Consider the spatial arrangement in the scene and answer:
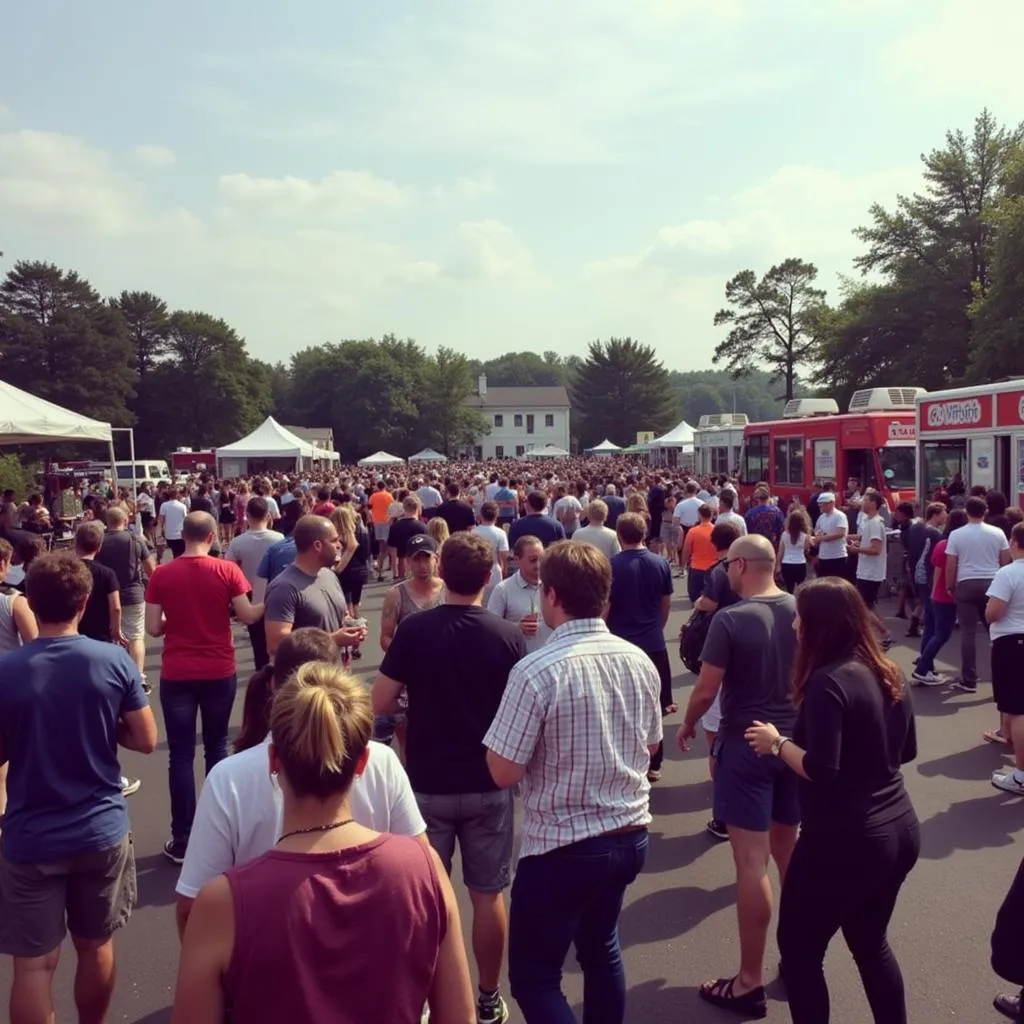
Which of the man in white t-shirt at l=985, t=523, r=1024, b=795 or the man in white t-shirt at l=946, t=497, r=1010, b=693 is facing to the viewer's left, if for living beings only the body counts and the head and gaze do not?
the man in white t-shirt at l=985, t=523, r=1024, b=795

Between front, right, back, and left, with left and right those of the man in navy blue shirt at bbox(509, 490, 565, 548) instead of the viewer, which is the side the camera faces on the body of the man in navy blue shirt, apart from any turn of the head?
back

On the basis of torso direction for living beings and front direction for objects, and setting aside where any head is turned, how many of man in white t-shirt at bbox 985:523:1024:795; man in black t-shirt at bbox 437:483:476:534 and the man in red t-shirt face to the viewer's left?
1

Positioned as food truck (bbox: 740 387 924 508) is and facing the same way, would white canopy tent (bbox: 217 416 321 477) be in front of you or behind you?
behind

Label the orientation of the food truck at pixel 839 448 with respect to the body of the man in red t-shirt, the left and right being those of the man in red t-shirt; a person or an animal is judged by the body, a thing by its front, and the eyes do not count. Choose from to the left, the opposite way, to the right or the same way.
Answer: the opposite way

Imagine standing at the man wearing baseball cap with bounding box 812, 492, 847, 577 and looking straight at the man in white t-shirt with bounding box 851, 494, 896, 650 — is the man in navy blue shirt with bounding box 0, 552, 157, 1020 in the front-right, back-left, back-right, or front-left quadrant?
front-right

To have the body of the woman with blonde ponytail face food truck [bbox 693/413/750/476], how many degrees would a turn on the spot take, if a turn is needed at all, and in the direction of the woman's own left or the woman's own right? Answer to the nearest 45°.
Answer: approximately 45° to the woman's own right

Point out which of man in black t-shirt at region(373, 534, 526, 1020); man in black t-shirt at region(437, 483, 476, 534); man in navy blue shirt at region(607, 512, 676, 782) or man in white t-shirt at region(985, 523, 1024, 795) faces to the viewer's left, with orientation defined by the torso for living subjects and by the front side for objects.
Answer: the man in white t-shirt

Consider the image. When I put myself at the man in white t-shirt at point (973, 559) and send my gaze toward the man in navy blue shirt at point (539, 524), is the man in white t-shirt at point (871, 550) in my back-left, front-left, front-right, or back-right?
front-right

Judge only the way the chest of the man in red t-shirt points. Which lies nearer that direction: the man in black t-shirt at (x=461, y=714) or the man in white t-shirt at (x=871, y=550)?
the man in white t-shirt

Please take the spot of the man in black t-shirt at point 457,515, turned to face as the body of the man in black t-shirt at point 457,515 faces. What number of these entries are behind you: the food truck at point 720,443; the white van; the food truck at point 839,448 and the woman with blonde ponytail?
1

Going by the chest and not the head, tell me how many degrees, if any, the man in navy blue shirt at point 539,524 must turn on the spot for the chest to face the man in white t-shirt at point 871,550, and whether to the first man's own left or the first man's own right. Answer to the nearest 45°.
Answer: approximately 90° to the first man's own right

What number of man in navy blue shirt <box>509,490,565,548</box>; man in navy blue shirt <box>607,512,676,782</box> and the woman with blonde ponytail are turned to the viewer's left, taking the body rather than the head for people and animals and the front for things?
0

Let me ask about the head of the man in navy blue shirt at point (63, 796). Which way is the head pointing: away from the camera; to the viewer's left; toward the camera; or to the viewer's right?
away from the camera

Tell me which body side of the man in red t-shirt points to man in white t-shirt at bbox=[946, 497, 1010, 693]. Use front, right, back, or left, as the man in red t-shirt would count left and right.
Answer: right

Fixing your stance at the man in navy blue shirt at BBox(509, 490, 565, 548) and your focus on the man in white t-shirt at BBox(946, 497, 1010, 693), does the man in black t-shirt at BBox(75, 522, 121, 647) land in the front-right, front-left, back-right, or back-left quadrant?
back-right

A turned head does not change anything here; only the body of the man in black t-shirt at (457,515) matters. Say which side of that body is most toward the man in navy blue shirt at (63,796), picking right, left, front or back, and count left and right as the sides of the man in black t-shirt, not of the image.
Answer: back

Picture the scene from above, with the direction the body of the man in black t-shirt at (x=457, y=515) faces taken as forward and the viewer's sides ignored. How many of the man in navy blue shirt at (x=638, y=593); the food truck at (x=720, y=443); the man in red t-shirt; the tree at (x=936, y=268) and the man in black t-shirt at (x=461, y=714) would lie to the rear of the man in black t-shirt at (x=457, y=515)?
3

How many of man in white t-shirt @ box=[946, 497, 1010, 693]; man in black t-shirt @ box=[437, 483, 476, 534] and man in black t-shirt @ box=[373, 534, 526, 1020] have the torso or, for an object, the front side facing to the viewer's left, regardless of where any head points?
0
